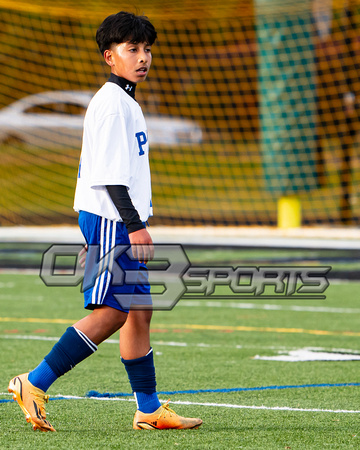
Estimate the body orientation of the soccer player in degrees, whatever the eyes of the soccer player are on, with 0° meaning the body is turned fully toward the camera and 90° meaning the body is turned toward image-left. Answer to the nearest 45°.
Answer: approximately 270°

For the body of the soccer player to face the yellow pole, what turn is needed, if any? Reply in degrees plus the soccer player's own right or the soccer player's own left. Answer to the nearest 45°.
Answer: approximately 90° to the soccer player's own left
